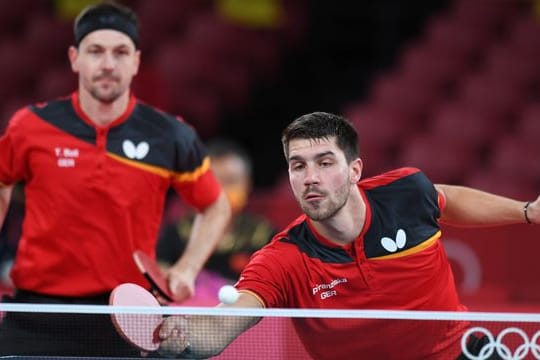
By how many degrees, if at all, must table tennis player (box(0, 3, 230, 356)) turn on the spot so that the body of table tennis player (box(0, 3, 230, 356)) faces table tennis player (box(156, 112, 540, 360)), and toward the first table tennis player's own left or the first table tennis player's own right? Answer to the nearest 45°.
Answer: approximately 45° to the first table tennis player's own left

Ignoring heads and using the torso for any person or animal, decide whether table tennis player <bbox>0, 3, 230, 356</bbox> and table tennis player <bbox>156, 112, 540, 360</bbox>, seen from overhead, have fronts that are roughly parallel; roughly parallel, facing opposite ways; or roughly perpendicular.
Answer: roughly parallel

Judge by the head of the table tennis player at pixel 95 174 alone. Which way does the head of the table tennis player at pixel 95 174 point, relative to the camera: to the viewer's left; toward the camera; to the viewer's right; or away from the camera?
toward the camera

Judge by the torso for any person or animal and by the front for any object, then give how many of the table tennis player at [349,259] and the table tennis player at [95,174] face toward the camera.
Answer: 2

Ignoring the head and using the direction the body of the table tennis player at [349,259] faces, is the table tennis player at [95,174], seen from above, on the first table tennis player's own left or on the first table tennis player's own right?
on the first table tennis player's own right

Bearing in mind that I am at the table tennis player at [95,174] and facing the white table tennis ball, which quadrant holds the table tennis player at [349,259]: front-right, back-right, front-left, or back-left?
front-left

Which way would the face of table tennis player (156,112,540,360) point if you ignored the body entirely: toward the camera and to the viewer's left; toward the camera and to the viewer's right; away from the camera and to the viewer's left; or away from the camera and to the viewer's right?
toward the camera and to the viewer's left

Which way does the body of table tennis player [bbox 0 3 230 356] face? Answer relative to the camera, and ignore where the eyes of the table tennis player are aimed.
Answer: toward the camera

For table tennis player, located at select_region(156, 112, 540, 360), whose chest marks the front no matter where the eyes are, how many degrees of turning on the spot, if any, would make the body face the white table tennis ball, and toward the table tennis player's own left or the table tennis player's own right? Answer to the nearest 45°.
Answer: approximately 45° to the table tennis player's own right

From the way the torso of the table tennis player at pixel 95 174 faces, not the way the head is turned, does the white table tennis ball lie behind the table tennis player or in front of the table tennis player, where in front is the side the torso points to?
in front
